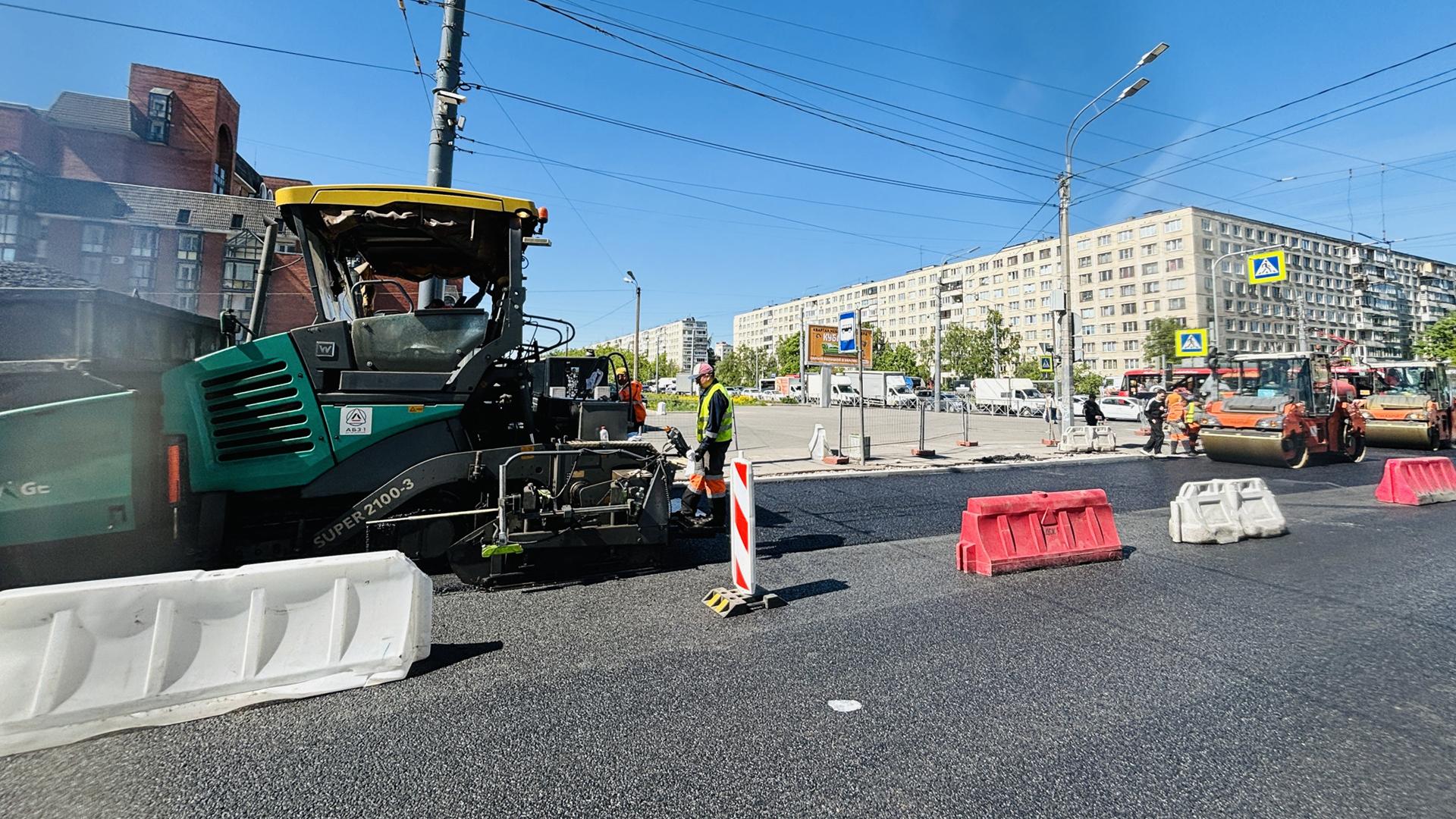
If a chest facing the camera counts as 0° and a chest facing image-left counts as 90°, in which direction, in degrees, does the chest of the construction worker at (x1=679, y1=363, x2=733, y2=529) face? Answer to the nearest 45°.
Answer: approximately 90°

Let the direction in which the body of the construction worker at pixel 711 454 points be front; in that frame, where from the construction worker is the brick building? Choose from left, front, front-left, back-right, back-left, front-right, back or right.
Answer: front-right

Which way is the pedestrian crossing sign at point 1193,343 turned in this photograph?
toward the camera

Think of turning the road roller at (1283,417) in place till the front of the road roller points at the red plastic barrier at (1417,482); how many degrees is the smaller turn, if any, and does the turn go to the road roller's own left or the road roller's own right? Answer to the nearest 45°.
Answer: approximately 45° to the road roller's own left

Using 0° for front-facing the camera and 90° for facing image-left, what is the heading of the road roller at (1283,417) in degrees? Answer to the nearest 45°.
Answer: approximately 45°

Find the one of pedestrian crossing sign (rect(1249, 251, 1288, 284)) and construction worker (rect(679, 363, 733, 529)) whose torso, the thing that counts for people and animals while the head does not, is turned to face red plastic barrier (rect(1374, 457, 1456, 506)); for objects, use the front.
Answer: the pedestrian crossing sign

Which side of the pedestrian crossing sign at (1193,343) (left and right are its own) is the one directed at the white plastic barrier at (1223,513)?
front

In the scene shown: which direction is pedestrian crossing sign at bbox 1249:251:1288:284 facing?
toward the camera

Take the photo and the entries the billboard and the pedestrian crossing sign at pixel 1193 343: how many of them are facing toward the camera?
2

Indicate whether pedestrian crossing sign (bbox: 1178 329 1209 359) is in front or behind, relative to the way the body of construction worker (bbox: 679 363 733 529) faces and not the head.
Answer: behind

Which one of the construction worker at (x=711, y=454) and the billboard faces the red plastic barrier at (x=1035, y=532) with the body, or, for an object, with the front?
the billboard

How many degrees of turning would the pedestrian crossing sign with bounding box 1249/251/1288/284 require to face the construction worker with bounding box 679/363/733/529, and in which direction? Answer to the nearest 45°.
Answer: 0° — it already faces them

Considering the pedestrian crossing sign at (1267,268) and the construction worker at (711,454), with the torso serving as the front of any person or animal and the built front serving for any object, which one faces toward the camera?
the pedestrian crossing sign

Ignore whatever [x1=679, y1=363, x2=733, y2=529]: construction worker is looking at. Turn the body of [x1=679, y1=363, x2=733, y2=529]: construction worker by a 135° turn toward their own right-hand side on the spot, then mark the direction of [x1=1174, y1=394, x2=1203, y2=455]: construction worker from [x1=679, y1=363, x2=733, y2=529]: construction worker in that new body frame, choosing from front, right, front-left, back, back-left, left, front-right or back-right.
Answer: front
